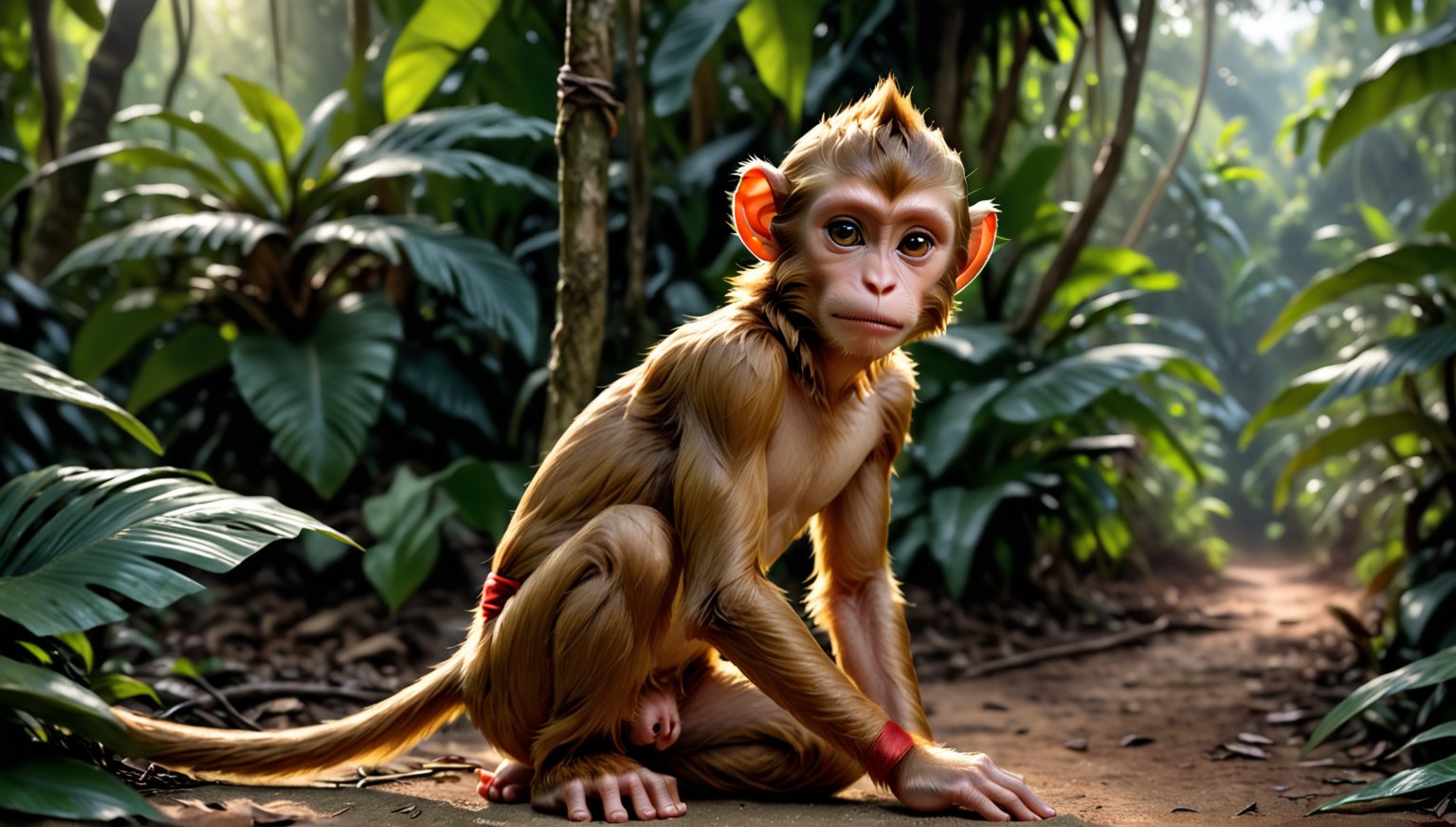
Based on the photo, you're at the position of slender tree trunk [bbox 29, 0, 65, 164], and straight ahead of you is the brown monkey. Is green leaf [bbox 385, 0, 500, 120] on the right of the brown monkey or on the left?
left

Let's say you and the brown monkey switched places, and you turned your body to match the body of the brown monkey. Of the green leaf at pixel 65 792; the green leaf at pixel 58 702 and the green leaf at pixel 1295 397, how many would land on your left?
1

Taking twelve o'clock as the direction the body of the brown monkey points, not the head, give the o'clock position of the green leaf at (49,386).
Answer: The green leaf is roughly at 5 o'clock from the brown monkey.

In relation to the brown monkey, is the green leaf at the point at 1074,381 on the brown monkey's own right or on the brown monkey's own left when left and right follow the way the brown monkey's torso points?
on the brown monkey's own left

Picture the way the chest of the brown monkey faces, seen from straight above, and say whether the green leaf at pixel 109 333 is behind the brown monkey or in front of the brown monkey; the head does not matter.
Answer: behind

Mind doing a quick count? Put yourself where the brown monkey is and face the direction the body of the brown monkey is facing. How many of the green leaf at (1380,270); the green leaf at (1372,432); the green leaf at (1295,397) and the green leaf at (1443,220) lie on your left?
4

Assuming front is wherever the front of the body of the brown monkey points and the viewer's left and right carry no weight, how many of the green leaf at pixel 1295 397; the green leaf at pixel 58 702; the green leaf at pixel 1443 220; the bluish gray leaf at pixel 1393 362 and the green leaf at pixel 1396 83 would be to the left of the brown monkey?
4

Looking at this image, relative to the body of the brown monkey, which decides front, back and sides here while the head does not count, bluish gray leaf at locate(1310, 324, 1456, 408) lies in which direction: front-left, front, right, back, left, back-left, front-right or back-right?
left

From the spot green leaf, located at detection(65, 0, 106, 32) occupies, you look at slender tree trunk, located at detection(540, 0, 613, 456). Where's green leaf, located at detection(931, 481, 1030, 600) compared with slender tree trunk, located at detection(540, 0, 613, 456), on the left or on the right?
left

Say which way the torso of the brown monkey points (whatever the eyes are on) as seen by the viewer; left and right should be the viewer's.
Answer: facing the viewer and to the right of the viewer
